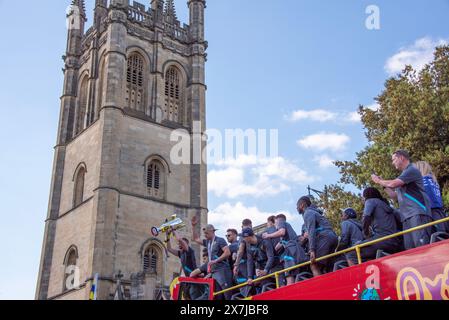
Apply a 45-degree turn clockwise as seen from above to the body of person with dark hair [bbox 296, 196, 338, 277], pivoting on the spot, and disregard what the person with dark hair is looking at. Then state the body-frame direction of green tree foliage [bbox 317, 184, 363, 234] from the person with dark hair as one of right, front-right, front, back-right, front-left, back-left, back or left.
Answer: front-right

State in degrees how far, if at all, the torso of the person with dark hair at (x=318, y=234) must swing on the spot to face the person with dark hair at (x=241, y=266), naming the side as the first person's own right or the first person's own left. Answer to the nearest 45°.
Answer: approximately 45° to the first person's own right

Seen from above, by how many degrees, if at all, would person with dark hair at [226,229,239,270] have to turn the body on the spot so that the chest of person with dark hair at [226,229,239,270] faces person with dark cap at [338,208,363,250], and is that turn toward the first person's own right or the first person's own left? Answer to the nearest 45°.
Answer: approximately 90° to the first person's own left

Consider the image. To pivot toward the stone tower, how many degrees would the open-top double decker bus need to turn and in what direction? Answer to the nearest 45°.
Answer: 0° — it already faces it

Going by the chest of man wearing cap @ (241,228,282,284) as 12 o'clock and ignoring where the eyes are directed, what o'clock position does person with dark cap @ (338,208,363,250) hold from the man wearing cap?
The person with dark cap is roughly at 9 o'clock from the man wearing cap.

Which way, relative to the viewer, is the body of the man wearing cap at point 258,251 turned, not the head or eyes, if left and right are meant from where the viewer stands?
facing the viewer and to the left of the viewer

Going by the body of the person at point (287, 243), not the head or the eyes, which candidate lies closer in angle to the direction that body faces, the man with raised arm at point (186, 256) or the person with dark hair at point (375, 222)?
the man with raised arm

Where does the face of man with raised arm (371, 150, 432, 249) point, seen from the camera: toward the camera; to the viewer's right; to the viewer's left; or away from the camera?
to the viewer's left

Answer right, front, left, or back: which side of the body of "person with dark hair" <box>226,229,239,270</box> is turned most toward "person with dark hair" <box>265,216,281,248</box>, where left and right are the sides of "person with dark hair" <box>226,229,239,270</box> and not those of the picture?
left

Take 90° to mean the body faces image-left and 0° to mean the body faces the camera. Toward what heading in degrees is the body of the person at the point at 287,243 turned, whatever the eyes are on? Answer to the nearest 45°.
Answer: approximately 90°

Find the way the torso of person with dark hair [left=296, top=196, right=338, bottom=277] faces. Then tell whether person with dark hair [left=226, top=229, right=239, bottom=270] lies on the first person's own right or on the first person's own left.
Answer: on the first person's own right

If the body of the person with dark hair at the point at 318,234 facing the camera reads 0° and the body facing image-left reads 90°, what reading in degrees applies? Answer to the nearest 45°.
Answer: approximately 90°
